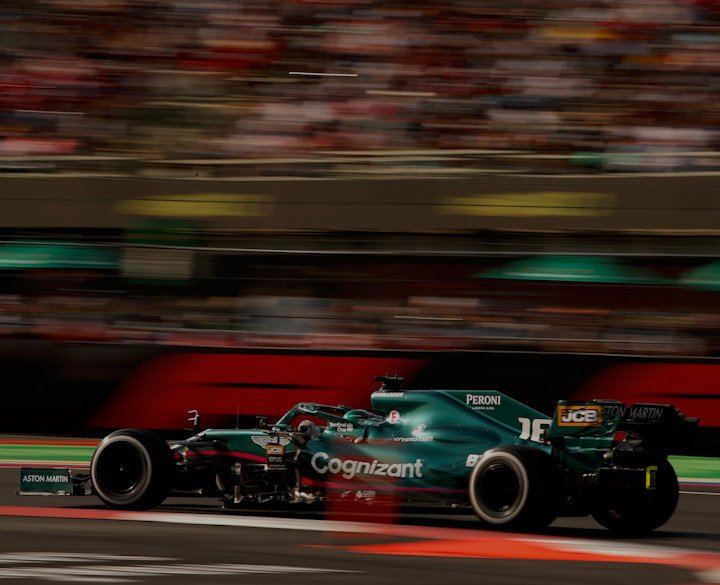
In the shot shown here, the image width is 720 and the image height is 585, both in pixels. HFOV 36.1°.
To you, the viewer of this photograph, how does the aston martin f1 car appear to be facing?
facing away from the viewer and to the left of the viewer
